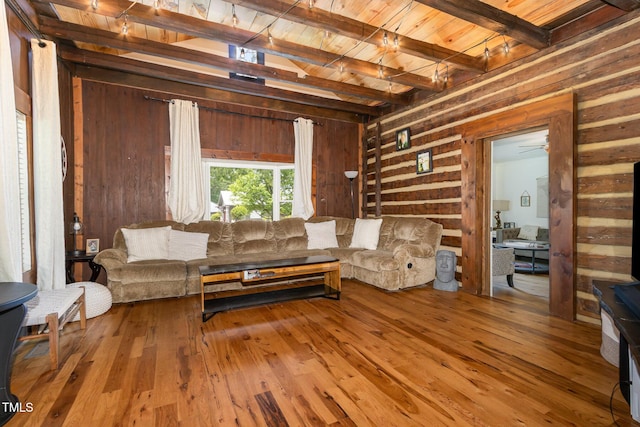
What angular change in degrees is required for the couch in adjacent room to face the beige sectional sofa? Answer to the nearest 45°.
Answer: approximately 45° to its right

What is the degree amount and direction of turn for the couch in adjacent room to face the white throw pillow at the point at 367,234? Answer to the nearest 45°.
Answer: approximately 45° to its right

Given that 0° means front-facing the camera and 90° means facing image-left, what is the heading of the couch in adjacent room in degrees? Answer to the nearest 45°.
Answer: approximately 0°

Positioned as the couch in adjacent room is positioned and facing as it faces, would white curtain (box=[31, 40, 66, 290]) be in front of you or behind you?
in front

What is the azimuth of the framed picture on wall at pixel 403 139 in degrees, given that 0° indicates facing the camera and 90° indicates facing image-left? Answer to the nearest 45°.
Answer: approximately 45°

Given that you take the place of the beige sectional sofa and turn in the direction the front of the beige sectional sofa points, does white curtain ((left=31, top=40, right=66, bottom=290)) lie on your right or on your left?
on your right

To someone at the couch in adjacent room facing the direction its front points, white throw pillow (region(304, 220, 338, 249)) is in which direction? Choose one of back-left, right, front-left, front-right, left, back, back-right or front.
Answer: front-right

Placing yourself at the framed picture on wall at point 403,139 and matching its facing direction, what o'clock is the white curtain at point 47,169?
The white curtain is roughly at 12 o'clock from the framed picture on wall.

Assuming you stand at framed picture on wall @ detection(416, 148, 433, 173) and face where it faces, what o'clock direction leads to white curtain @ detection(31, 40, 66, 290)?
The white curtain is roughly at 12 o'clock from the framed picture on wall.

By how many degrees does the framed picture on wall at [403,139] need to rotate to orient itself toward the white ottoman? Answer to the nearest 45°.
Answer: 0° — it already faces it
